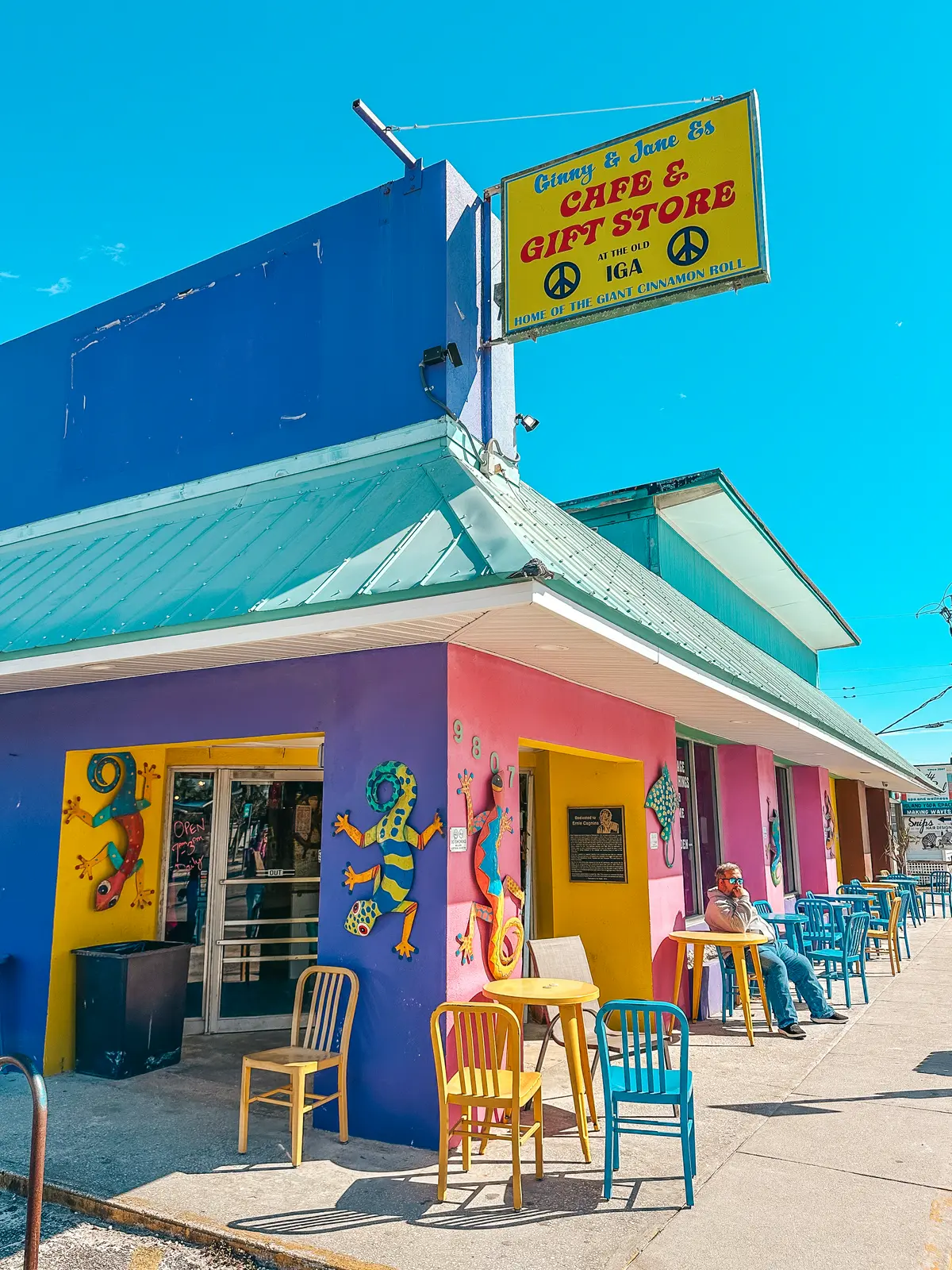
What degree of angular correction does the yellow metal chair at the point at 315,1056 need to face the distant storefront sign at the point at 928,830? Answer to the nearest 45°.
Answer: approximately 180°

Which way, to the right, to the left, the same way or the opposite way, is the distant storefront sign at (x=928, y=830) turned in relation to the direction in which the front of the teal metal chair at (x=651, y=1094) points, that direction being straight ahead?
the opposite way

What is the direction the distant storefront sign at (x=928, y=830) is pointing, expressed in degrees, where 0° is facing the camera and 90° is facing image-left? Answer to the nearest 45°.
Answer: approximately 0°

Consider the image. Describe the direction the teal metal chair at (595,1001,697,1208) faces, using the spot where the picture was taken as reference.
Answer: facing away from the viewer

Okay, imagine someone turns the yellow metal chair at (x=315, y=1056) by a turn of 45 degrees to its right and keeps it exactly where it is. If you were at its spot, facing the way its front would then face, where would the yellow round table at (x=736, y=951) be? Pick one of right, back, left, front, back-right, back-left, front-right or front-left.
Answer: back-right

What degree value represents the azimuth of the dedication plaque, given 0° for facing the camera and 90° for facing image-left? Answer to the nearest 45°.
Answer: approximately 0°
